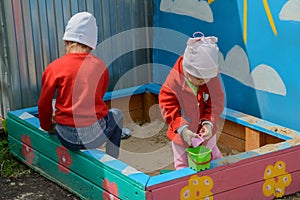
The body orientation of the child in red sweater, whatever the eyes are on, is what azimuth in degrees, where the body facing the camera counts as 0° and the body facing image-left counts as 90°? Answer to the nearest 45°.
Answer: approximately 225°

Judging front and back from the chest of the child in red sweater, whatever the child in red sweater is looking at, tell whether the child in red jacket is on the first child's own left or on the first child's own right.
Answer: on the first child's own right
